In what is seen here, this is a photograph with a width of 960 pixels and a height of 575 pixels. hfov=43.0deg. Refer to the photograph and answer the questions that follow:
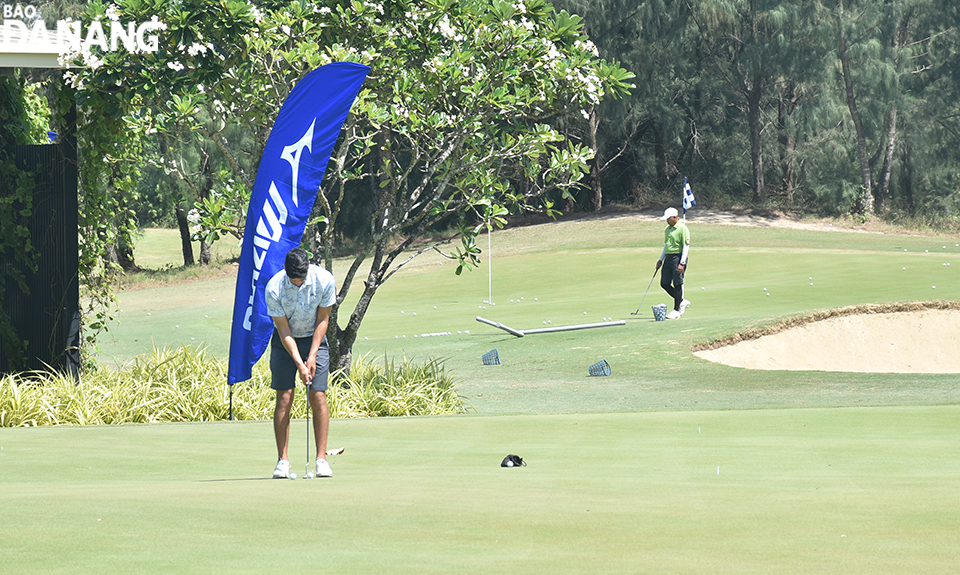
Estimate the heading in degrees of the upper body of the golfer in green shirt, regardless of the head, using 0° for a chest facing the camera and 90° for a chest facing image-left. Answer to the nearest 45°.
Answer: approximately 45°

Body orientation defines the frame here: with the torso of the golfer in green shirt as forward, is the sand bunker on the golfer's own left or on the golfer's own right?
on the golfer's own left

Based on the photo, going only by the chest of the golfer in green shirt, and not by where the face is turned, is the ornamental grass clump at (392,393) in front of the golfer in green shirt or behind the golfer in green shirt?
in front

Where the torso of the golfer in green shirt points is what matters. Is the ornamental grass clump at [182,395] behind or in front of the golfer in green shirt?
in front
